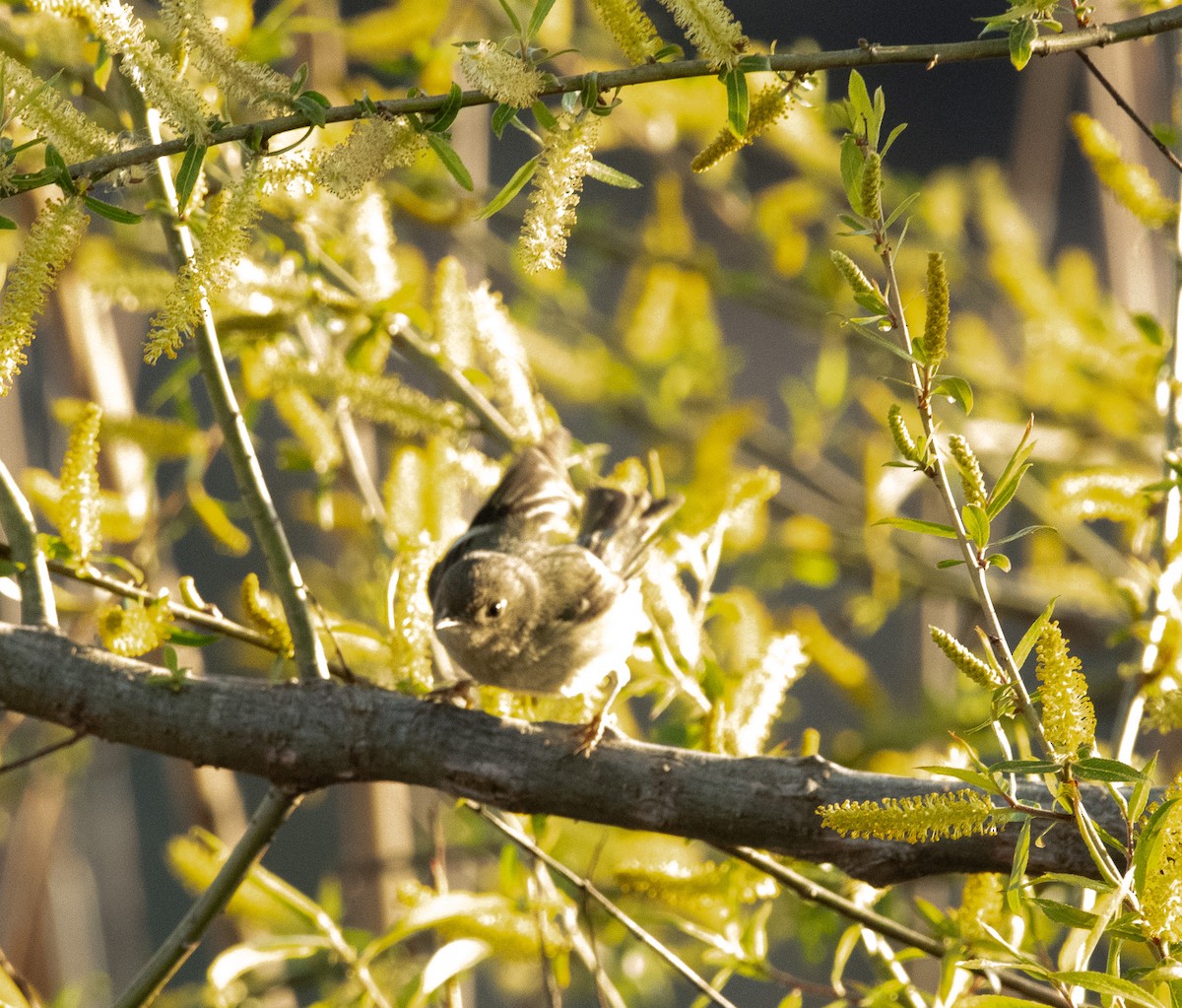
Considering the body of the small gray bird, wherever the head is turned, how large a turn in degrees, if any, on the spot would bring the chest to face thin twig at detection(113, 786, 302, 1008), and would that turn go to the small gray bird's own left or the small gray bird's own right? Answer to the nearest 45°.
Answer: approximately 45° to the small gray bird's own right

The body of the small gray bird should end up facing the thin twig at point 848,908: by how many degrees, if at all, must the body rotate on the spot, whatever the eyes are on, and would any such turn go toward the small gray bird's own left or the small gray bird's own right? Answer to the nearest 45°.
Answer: approximately 135° to the small gray bird's own left

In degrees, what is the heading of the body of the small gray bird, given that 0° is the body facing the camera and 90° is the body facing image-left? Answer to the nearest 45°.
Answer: approximately 45°

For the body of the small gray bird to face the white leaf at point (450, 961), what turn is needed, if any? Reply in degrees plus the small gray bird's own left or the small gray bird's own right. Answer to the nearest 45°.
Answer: approximately 45° to the small gray bird's own left

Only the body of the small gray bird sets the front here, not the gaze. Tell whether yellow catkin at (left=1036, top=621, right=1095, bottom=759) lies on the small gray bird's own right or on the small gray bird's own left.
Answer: on the small gray bird's own left

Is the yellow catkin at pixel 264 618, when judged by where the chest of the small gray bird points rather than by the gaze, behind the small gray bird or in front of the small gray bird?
in front
